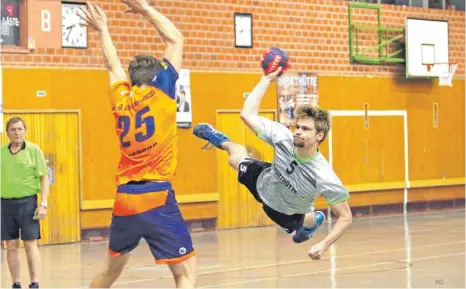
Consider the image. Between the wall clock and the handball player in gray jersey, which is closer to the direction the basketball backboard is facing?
the handball player in gray jersey

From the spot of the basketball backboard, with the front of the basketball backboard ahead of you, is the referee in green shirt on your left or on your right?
on your right

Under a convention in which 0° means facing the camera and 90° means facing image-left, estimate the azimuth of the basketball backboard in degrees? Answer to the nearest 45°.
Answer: approximately 315°

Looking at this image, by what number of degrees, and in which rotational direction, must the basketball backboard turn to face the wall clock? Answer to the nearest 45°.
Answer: approximately 90° to its right

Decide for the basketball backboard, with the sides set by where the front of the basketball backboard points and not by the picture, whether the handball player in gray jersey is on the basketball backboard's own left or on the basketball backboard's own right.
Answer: on the basketball backboard's own right

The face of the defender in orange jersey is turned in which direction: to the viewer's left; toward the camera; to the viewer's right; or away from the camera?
away from the camera
